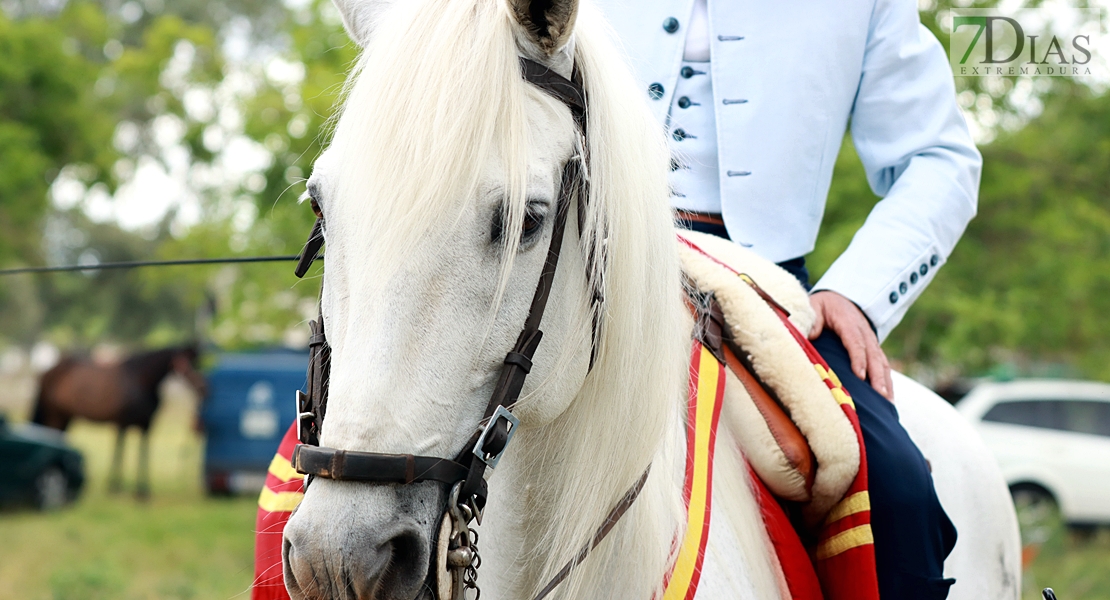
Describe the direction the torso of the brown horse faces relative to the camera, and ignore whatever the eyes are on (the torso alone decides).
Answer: to the viewer's right

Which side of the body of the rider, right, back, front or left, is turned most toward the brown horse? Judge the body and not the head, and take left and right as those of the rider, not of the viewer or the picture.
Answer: right

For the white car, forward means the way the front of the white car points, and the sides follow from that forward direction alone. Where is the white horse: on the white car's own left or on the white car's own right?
on the white car's own right

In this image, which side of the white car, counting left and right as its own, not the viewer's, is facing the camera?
right

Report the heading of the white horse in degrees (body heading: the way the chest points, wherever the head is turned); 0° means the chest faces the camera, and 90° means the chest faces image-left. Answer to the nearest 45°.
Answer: approximately 45°

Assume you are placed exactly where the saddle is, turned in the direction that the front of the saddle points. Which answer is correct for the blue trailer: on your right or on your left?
on your right

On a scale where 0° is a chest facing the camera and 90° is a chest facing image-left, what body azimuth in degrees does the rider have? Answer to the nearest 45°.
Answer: approximately 45°
